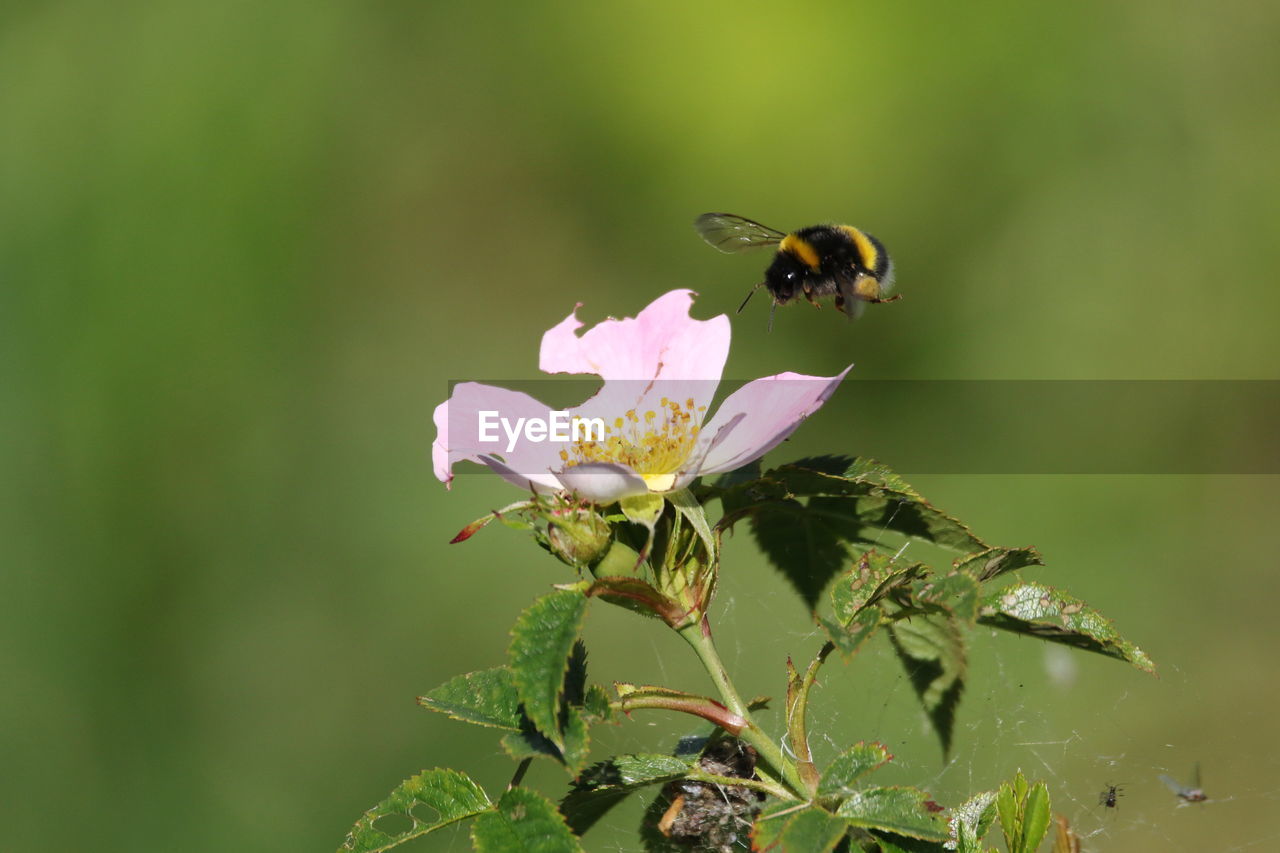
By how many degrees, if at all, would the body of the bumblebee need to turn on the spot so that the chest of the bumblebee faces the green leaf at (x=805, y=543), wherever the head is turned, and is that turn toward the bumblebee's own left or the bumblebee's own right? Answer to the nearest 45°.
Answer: approximately 45° to the bumblebee's own left

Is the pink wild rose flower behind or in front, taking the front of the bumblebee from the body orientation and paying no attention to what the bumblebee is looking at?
in front

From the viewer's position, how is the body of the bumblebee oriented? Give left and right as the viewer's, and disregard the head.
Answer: facing the viewer and to the left of the viewer

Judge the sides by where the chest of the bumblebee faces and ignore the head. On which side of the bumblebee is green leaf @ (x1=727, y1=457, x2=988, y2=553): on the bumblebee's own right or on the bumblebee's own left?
on the bumblebee's own left
